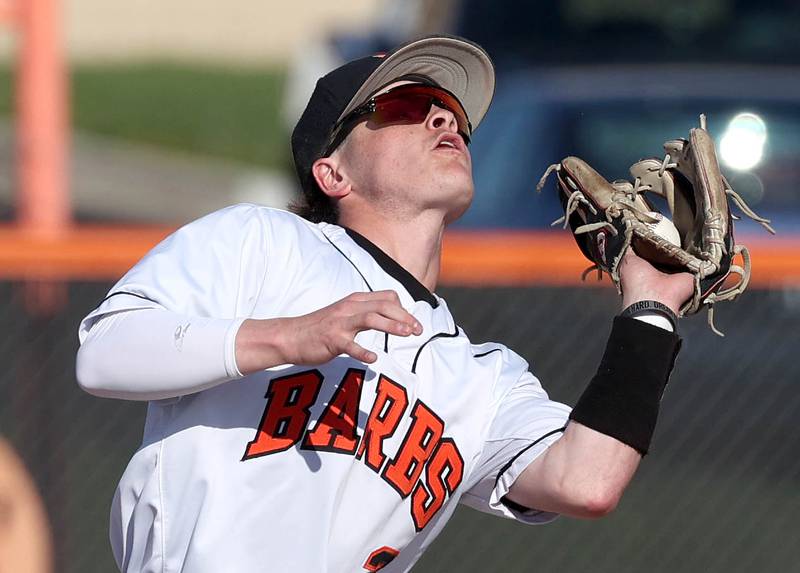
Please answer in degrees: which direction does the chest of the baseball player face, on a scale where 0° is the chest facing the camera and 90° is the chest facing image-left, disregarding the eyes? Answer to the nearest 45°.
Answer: approximately 315°

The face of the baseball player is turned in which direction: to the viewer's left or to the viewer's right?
to the viewer's right

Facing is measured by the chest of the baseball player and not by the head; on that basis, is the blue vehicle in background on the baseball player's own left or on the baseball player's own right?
on the baseball player's own left
